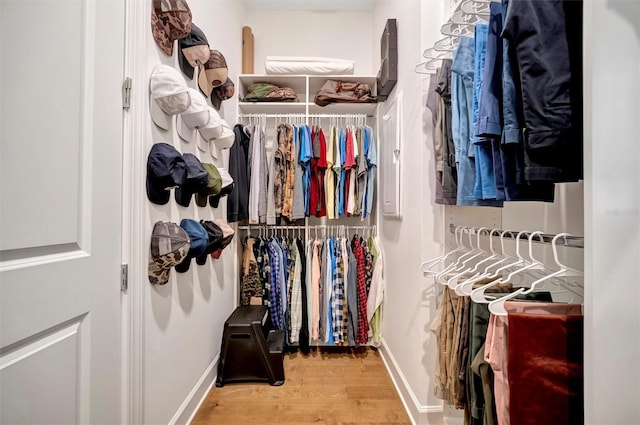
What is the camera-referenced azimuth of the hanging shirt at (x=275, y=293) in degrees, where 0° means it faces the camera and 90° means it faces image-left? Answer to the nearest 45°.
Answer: approximately 90°

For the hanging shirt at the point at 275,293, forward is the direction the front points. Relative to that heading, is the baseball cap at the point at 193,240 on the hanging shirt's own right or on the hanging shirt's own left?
on the hanging shirt's own left

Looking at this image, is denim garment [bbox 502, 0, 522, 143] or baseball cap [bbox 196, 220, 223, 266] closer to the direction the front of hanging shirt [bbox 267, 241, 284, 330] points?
the baseball cap

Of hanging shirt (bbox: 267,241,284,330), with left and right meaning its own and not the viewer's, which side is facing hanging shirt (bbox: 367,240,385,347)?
back

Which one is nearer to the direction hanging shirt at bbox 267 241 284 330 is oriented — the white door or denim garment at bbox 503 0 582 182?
the white door
